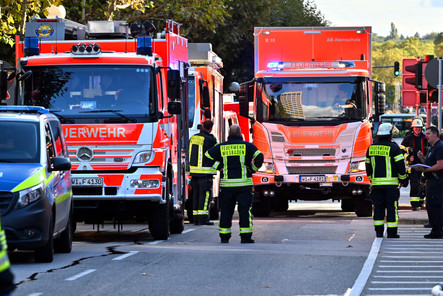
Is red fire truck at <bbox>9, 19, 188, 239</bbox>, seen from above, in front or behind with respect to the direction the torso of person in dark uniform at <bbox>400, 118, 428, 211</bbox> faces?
in front

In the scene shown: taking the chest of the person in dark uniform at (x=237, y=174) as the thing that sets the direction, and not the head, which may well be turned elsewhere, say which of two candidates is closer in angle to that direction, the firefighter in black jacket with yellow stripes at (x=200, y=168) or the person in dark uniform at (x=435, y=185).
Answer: the firefighter in black jacket with yellow stripes

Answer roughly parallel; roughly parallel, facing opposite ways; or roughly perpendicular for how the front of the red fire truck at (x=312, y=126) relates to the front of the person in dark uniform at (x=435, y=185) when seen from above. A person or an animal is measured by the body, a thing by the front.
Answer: roughly perpendicular

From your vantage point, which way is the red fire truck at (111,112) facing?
toward the camera

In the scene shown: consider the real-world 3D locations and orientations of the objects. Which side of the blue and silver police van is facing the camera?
front

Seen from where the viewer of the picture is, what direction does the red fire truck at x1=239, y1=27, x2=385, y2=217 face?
facing the viewer

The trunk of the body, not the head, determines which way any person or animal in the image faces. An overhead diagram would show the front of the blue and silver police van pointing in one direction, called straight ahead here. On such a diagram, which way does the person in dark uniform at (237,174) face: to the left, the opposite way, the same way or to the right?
the opposite way

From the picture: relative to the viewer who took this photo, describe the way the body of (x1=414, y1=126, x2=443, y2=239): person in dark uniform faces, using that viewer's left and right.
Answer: facing to the left of the viewer

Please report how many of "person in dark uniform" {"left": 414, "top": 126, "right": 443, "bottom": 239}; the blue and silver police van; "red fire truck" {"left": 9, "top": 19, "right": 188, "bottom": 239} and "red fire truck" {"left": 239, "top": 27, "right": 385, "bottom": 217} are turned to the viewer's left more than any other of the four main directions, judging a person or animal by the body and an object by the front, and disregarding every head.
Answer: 1

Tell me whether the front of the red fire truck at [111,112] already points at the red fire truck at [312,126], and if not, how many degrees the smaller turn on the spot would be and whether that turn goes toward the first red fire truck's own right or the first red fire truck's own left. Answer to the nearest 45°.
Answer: approximately 135° to the first red fire truck's own left
